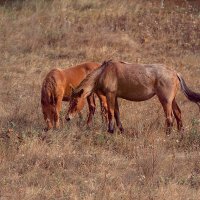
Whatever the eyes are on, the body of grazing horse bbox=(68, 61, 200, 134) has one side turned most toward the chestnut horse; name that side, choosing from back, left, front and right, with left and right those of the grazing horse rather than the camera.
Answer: front

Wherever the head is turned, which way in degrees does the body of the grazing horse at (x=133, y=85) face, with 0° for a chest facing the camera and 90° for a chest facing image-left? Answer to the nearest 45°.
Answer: approximately 90°
